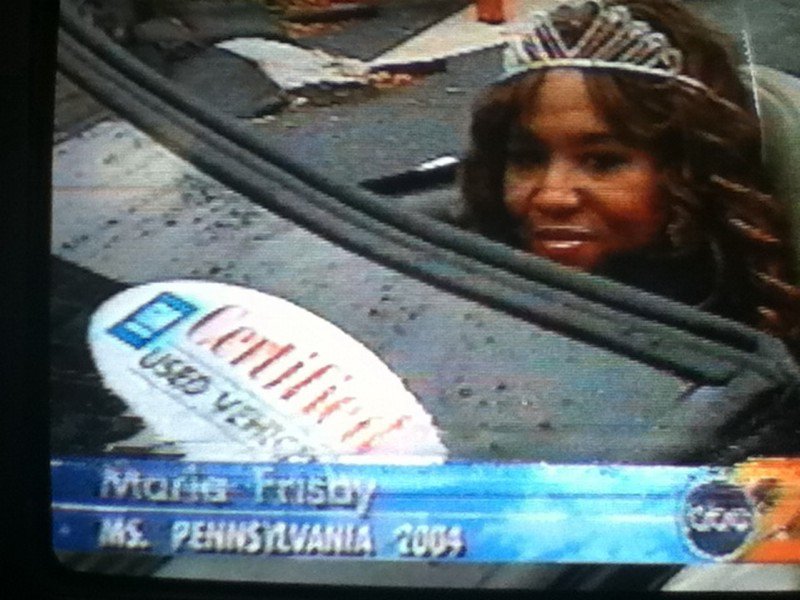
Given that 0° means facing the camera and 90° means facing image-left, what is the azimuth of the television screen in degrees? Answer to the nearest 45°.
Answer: approximately 0°
